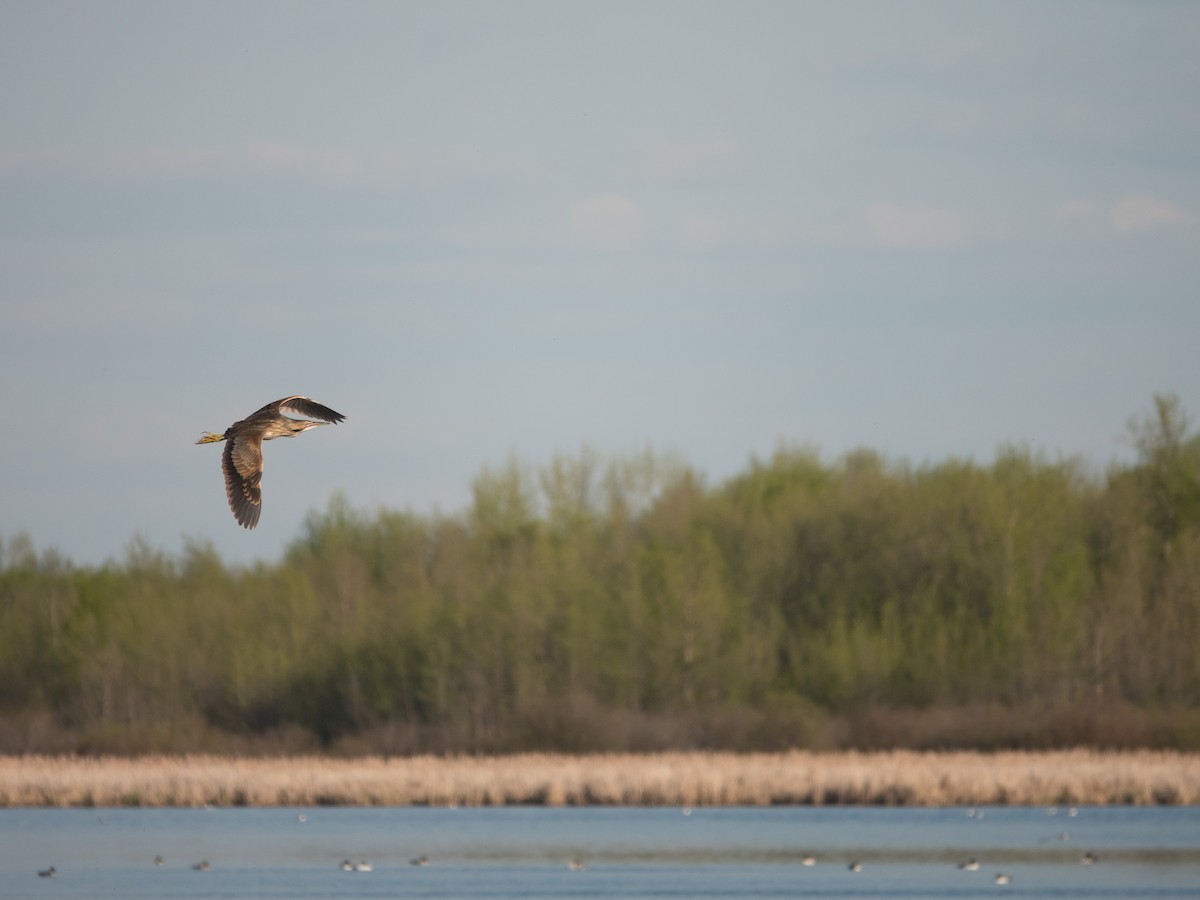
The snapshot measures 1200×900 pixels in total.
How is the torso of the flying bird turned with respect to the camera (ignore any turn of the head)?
to the viewer's right
